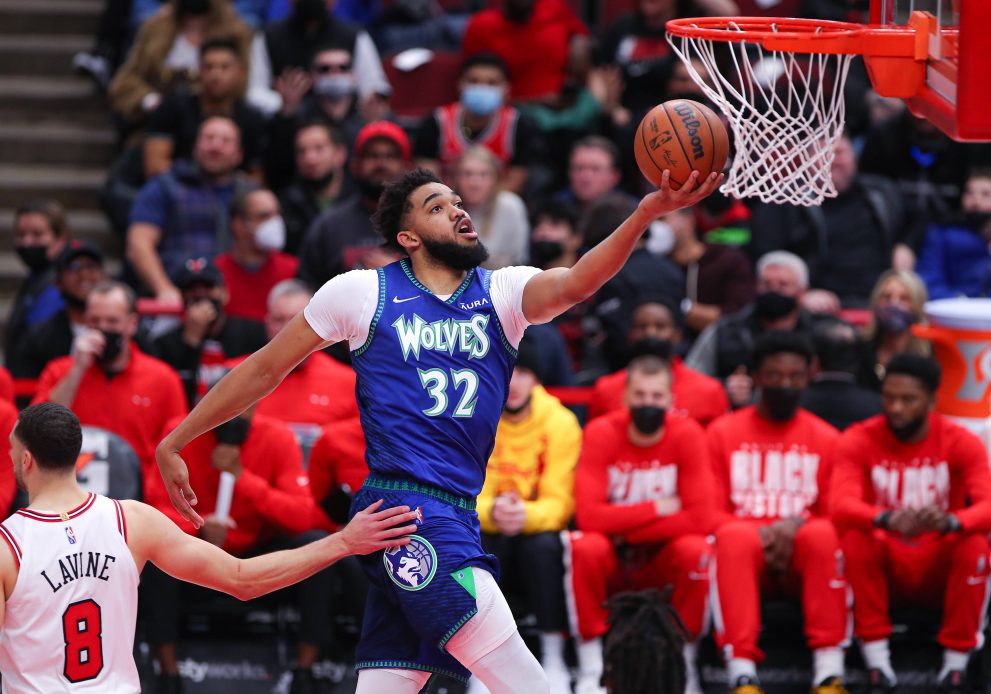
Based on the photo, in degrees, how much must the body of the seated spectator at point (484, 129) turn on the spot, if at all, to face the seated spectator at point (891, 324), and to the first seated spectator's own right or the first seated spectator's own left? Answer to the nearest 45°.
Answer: approximately 45° to the first seated spectator's own left

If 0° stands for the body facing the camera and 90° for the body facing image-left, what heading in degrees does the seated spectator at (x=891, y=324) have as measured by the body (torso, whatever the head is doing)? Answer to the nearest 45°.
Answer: approximately 0°

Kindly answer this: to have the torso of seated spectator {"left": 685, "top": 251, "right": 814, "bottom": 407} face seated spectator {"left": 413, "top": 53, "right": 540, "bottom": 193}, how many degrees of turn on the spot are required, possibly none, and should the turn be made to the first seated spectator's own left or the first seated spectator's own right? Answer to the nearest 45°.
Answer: approximately 135° to the first seated spectator's own right

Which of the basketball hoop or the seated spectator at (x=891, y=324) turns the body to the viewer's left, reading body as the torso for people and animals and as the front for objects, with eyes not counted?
the basketball hoop

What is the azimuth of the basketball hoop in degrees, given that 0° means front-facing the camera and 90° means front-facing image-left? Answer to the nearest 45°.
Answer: approximately 90°

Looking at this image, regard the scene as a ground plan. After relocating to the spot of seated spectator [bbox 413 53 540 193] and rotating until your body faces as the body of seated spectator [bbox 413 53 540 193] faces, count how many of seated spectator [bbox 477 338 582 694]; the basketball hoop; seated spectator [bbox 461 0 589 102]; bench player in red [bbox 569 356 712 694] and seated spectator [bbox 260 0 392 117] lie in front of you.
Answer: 3

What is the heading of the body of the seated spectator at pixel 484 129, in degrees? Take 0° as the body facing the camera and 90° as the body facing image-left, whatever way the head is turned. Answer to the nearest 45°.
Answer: approximately 0°

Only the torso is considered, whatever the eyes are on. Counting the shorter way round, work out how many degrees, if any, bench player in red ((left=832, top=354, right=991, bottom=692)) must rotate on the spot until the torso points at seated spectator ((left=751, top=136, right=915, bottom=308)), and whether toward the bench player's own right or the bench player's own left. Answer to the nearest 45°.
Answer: approximately 180°
